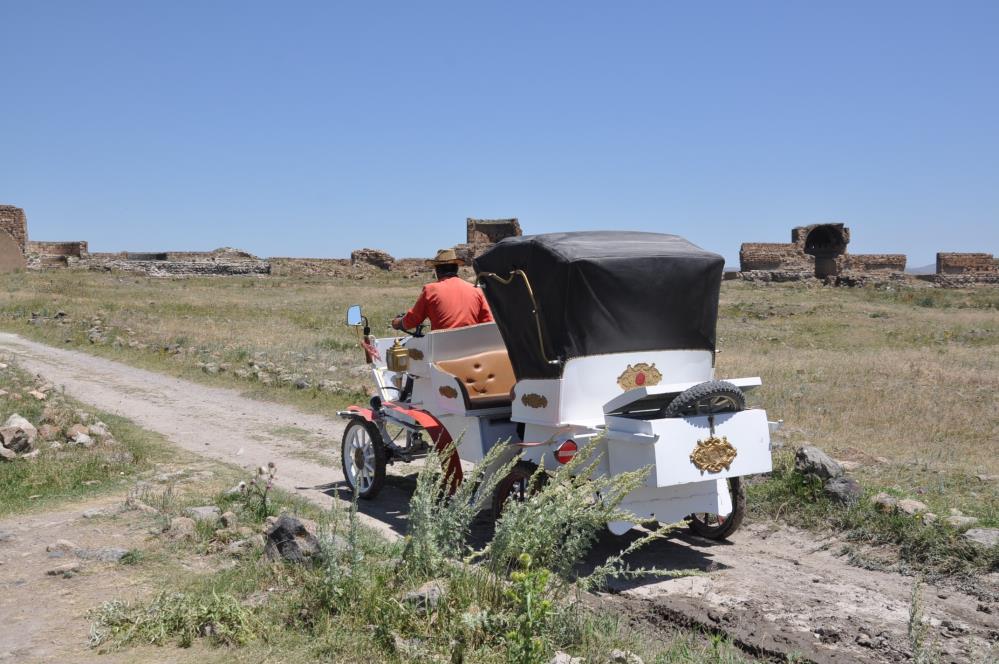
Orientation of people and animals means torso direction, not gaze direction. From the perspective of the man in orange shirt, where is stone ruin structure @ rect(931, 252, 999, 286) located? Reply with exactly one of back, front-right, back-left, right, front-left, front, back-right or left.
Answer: right

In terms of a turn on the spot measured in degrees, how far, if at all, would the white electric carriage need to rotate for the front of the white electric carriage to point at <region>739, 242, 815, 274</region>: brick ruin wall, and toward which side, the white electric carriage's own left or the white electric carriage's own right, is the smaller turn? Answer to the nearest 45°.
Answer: approximately 45° to the white electric carriage's own right

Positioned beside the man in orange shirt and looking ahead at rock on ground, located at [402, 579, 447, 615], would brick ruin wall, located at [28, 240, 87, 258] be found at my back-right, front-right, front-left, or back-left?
back-right

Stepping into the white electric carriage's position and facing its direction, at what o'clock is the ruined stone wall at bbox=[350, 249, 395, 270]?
The ruined stone wall is roughly at 1 o'clock from the white electric carriage.

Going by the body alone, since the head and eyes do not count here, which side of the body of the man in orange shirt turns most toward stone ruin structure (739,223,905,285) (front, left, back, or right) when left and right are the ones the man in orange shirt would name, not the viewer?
right

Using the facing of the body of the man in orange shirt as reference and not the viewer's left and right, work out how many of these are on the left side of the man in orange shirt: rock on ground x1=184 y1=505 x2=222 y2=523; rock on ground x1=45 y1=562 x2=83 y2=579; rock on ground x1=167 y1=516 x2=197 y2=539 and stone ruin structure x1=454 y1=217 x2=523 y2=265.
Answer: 3

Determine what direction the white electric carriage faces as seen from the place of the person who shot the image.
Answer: facing away from the viewer and to the left of the viewer

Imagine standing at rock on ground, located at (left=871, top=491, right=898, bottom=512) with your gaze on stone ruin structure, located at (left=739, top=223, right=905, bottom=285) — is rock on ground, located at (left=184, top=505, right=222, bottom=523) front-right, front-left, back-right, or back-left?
back-left

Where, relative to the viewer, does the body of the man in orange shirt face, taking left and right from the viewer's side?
facing away from the viewer and to the left of the viewer

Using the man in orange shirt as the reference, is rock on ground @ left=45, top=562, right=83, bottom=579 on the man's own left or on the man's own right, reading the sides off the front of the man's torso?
on the man's own left

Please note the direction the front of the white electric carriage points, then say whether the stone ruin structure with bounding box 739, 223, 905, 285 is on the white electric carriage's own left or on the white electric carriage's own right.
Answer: on the white electric carriage's own right

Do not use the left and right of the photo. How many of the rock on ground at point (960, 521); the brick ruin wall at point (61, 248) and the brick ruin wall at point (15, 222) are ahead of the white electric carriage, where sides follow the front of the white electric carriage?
2
